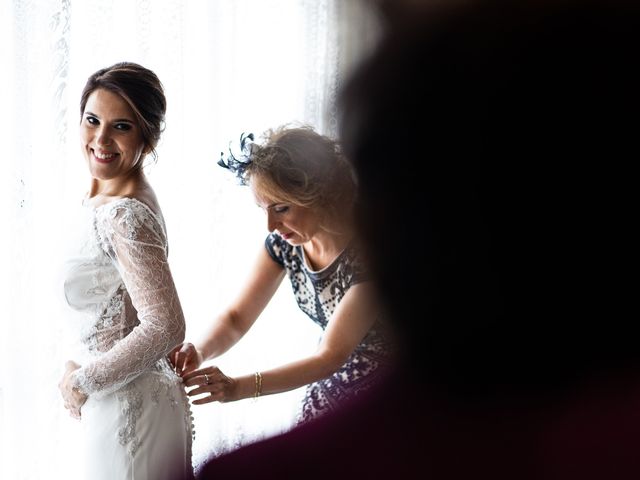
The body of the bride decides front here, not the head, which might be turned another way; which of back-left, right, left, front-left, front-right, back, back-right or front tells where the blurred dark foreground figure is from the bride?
left

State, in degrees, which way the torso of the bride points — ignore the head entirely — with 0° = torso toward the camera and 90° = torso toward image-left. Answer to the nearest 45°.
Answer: approximately 90°
